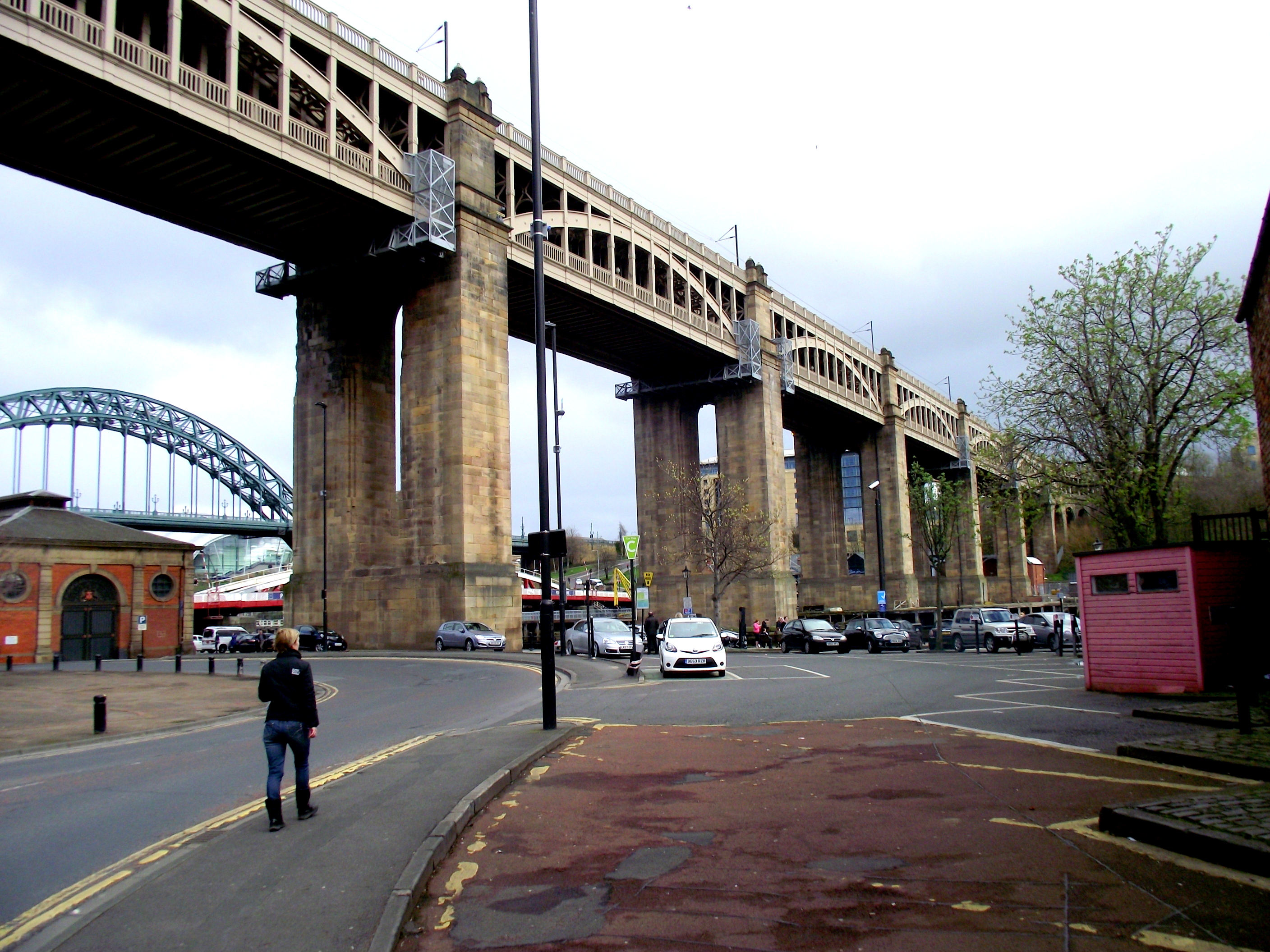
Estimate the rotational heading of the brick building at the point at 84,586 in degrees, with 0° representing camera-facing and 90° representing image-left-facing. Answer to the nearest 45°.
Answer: approximately 0°

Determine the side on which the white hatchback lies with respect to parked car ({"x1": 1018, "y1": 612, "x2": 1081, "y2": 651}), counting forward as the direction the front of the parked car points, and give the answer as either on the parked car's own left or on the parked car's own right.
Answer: on the parked car's own right

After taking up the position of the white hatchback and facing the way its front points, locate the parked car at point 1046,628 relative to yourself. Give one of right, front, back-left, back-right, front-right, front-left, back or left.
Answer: back-left

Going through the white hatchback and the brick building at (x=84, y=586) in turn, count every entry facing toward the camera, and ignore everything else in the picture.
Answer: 2

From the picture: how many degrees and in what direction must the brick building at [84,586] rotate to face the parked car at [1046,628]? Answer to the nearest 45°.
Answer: approximately 45° to its left

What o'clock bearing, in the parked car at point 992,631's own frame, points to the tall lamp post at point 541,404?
The tall lamp post is roughly at 2 o'clock from the parked car.

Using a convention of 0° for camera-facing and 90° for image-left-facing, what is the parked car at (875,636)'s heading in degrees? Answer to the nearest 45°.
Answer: approximately 315°

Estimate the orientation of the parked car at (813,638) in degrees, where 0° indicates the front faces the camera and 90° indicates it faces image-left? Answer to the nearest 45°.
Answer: approximately 315°
